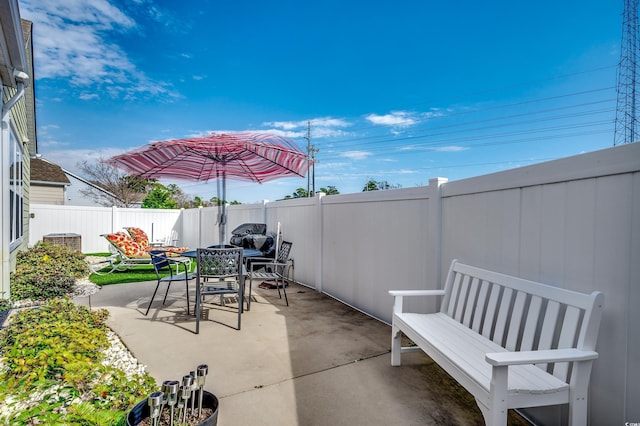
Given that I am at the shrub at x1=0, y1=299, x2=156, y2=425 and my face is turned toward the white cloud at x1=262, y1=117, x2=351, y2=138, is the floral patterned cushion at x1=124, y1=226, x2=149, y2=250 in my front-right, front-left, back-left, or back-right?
front-left

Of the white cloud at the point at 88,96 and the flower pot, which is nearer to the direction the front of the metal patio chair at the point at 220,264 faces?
the white cloud

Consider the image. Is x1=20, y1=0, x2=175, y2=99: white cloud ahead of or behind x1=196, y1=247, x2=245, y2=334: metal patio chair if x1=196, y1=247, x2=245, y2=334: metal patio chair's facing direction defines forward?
ahead

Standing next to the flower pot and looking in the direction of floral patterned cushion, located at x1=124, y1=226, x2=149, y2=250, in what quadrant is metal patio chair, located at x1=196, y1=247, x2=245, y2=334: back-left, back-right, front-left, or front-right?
front-right

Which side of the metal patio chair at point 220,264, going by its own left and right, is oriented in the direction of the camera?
back

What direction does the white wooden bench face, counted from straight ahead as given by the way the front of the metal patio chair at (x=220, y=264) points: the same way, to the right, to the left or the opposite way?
to the left

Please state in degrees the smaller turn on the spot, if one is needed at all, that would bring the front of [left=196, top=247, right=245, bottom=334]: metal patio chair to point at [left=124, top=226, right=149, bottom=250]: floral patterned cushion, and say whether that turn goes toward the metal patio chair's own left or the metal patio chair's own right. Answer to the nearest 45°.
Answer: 0° — it already faces it

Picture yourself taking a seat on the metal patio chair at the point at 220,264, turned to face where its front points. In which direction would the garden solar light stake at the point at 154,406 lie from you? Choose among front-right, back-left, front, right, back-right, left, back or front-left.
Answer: back

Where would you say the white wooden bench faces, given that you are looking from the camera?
facing the viewer and to the left of the viewer

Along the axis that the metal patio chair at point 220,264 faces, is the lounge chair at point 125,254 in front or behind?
in front

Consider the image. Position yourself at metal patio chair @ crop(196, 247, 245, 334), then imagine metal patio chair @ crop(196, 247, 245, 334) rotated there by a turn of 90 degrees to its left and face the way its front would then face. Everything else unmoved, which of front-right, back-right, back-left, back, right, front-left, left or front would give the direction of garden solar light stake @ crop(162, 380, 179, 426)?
left

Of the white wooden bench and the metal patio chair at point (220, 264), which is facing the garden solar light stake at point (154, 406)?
the white wooden bench

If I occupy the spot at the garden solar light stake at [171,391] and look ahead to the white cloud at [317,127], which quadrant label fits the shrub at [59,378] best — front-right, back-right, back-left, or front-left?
front-left

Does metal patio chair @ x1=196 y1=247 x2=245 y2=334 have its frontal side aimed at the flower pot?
no

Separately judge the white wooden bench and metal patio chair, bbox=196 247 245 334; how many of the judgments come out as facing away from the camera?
1

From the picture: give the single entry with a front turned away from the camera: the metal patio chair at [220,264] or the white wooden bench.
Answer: the metal patio chair

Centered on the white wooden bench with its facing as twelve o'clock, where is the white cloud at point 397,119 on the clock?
The white cloud is roughly at 4 o'clock from the white wooden bench.

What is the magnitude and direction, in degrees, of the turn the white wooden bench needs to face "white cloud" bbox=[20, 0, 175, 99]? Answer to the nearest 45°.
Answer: approximately 45° to its right

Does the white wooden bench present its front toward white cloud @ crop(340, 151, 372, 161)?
no

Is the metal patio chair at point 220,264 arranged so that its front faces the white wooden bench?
no

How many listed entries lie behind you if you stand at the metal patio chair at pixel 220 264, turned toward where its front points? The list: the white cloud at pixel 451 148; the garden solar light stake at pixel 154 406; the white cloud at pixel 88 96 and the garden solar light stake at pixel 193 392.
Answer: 2

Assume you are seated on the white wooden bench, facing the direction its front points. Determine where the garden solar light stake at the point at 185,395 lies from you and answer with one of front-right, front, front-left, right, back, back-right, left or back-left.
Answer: front

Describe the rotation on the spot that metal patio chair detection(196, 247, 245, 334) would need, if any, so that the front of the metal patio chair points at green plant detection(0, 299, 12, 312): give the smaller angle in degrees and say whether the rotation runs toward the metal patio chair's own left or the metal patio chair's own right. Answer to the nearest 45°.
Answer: approximately 90° to the metal patio chair's own left

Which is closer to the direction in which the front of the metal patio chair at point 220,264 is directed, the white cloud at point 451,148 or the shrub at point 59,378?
the white cloud
